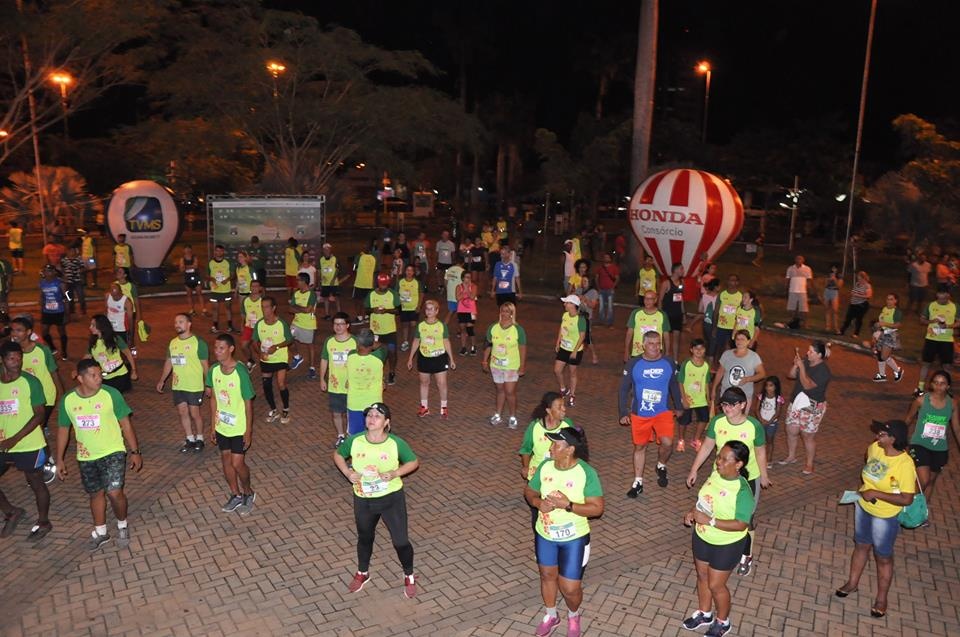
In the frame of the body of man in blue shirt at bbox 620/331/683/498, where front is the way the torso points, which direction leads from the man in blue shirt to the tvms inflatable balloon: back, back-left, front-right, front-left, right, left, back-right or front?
back-right

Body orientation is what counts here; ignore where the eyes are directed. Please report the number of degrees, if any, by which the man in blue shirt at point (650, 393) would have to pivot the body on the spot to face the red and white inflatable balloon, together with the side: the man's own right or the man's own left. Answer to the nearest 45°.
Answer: approximately 180°

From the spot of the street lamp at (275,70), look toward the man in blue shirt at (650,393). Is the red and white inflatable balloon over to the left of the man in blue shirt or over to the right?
left

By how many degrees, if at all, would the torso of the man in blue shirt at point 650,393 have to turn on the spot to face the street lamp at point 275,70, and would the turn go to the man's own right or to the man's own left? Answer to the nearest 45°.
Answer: approximately 135° to the man's own right

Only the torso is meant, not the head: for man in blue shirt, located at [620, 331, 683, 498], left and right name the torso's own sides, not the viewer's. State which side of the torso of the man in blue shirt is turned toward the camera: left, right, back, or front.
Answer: front
